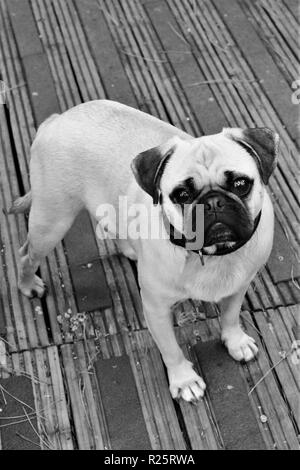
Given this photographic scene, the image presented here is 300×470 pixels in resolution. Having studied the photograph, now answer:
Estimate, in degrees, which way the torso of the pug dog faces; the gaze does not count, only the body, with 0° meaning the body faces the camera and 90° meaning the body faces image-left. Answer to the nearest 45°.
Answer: approximately 315°
